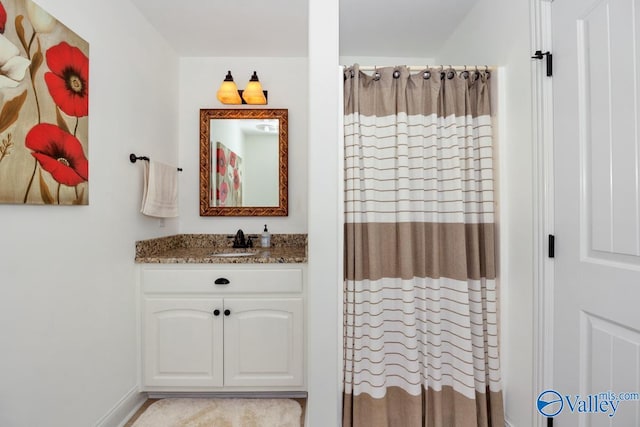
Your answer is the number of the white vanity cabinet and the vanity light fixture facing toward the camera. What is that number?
2

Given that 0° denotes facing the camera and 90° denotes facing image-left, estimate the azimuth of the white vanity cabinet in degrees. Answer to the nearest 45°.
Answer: approximately 0°

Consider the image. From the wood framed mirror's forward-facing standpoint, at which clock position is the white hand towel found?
The white hand towel is roughly at 2 o'clock from the wood framed mirror.

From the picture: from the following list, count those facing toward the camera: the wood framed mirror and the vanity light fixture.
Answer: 2

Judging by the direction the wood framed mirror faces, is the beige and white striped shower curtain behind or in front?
in front

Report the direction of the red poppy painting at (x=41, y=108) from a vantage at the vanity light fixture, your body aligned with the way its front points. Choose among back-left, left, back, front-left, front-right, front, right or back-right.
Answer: front-right

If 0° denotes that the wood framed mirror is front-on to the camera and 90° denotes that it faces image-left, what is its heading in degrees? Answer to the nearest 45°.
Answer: approximately 0°
